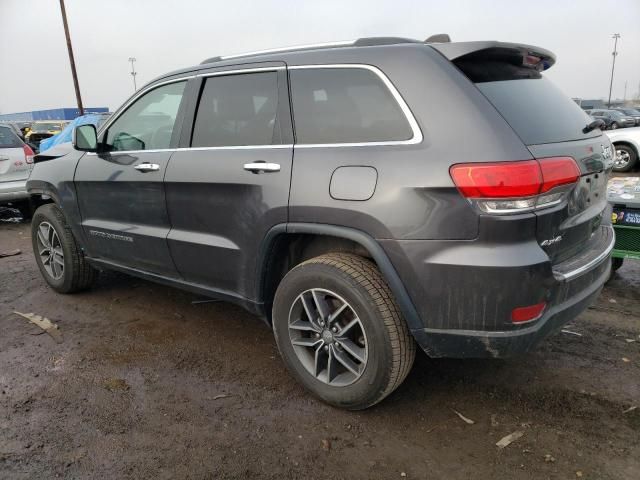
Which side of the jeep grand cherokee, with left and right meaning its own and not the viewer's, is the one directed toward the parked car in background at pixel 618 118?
right

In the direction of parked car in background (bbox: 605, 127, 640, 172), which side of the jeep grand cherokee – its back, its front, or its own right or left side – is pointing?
right

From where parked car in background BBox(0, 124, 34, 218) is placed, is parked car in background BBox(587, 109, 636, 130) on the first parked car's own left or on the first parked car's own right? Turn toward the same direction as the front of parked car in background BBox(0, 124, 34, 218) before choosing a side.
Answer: on the first parked car's own right

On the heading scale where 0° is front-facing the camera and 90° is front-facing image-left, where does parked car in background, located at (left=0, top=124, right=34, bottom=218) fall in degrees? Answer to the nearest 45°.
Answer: approximately 180°

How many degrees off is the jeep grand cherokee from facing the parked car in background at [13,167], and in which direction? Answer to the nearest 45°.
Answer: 0° — it already faces it

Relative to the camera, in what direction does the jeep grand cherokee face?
facing away from the viewer and to the left of the viewer

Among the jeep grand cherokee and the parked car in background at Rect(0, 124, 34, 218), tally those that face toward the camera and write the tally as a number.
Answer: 0

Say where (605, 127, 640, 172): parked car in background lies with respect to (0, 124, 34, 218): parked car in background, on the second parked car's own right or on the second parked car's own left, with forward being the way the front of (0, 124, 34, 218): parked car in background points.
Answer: on the second parked car's own right
